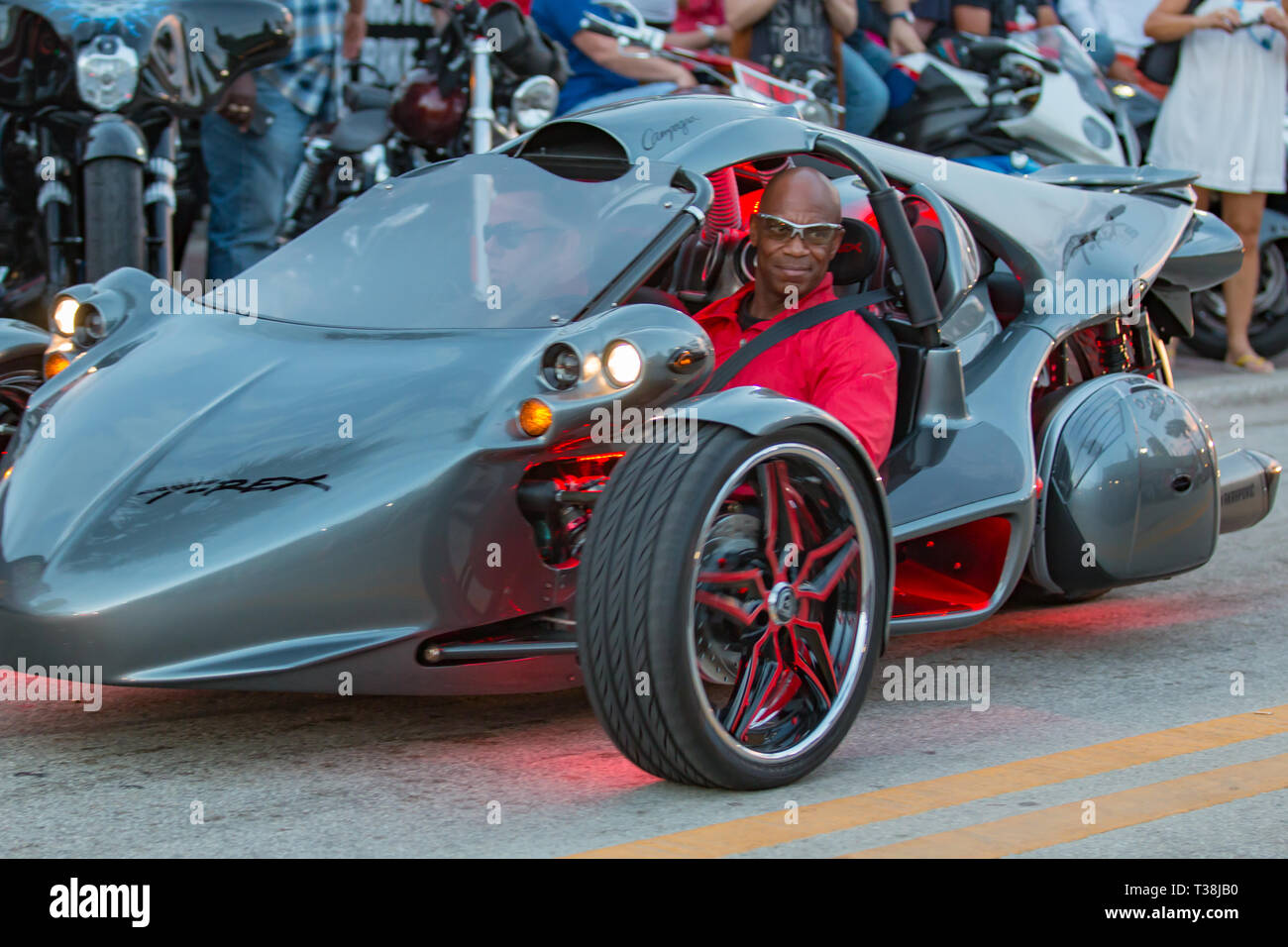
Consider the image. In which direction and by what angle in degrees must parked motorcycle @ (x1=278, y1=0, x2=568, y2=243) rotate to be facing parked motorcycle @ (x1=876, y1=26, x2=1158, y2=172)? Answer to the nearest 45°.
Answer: approximately 45° to its left

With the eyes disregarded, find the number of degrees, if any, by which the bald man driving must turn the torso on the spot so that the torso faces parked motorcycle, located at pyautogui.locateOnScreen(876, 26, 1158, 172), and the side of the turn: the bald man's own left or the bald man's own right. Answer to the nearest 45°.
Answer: approximately 135° to the bald man's own right

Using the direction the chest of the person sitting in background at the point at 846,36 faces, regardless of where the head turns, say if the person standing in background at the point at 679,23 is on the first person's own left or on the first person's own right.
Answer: on the first person's own right

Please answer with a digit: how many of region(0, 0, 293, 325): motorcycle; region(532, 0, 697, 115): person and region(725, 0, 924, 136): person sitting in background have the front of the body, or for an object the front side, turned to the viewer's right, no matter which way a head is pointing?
1

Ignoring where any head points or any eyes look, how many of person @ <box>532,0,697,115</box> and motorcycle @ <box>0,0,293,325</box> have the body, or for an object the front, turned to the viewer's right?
1

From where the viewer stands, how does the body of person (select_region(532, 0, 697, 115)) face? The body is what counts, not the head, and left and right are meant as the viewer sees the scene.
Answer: facing to the right of the viewer

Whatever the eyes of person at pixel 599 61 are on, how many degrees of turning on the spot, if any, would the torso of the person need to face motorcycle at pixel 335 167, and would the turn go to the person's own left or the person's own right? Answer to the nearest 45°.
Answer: approximately 180°

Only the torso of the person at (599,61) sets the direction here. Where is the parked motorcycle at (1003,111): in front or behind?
in front
